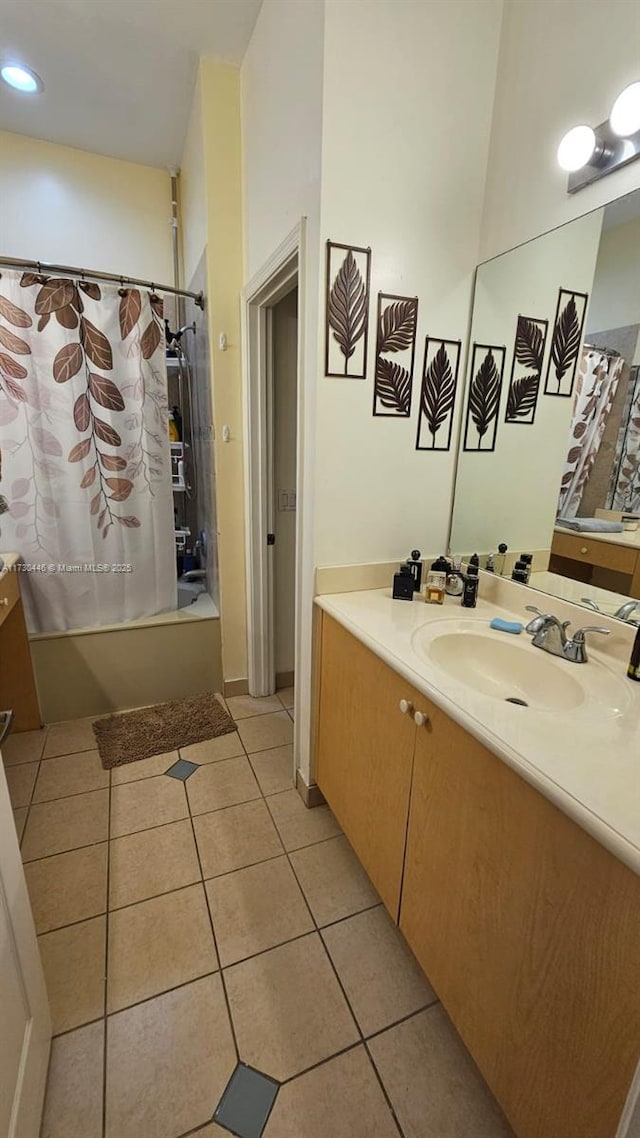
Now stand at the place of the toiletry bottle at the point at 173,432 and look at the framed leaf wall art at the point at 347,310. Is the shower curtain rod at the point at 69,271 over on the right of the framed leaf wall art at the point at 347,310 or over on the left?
right

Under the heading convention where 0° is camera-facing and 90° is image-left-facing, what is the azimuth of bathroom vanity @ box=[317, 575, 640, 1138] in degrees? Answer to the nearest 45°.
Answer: approximately 45°

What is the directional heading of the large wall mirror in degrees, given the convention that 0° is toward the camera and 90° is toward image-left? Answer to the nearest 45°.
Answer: approximately 45°
